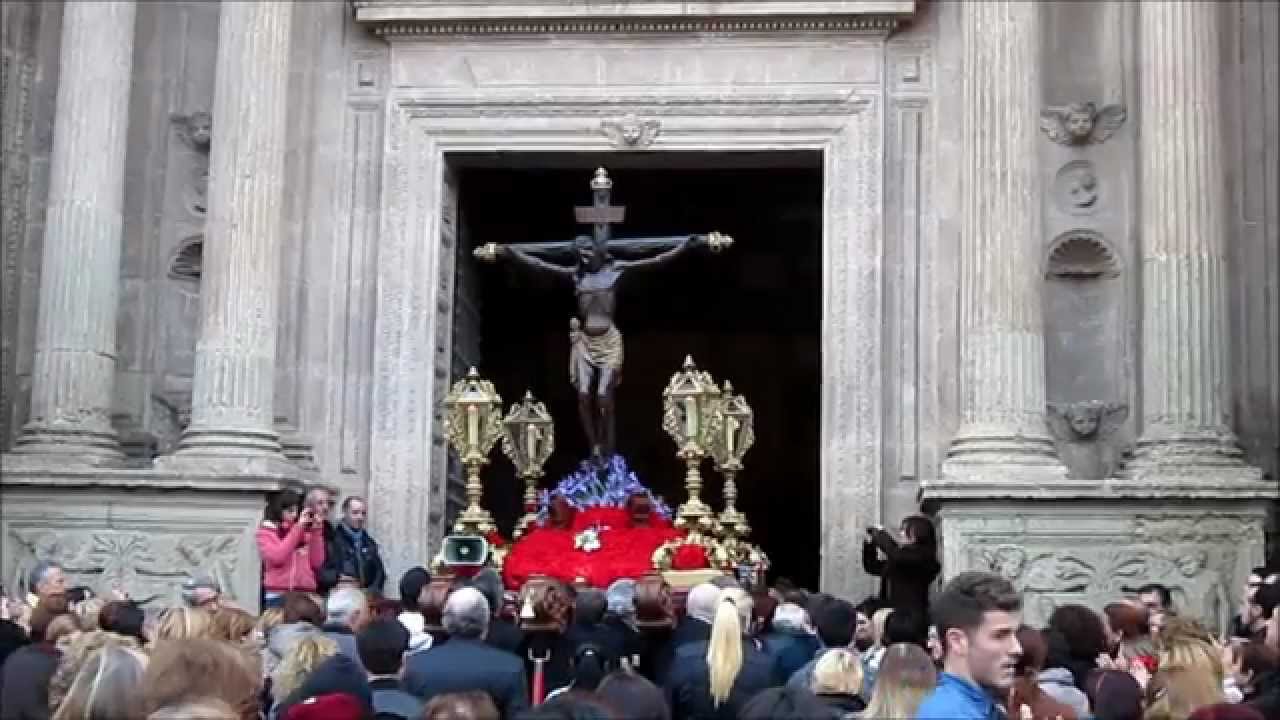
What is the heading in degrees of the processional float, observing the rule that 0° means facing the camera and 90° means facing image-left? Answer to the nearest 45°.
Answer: approximately 0°

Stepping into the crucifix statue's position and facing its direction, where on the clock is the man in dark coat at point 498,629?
The man in dark coat is roughly at 12 o'clock from the crucifix statue.

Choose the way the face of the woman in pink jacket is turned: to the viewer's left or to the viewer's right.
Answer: to the viewer's right

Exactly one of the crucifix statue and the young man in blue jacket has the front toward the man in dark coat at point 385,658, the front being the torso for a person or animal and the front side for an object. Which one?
the crucifix statue

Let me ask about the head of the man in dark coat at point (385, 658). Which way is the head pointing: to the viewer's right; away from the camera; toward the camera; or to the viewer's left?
away from the camera

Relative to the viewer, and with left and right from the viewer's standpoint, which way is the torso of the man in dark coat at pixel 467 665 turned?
facing away from the viewer

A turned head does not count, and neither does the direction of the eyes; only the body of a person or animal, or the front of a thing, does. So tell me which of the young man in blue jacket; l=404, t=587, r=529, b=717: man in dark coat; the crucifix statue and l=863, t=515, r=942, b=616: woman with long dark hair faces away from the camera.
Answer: the man in dark coat

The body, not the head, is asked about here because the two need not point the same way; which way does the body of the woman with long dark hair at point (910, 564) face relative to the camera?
to the viewer's left

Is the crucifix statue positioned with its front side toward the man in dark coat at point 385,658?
yes
